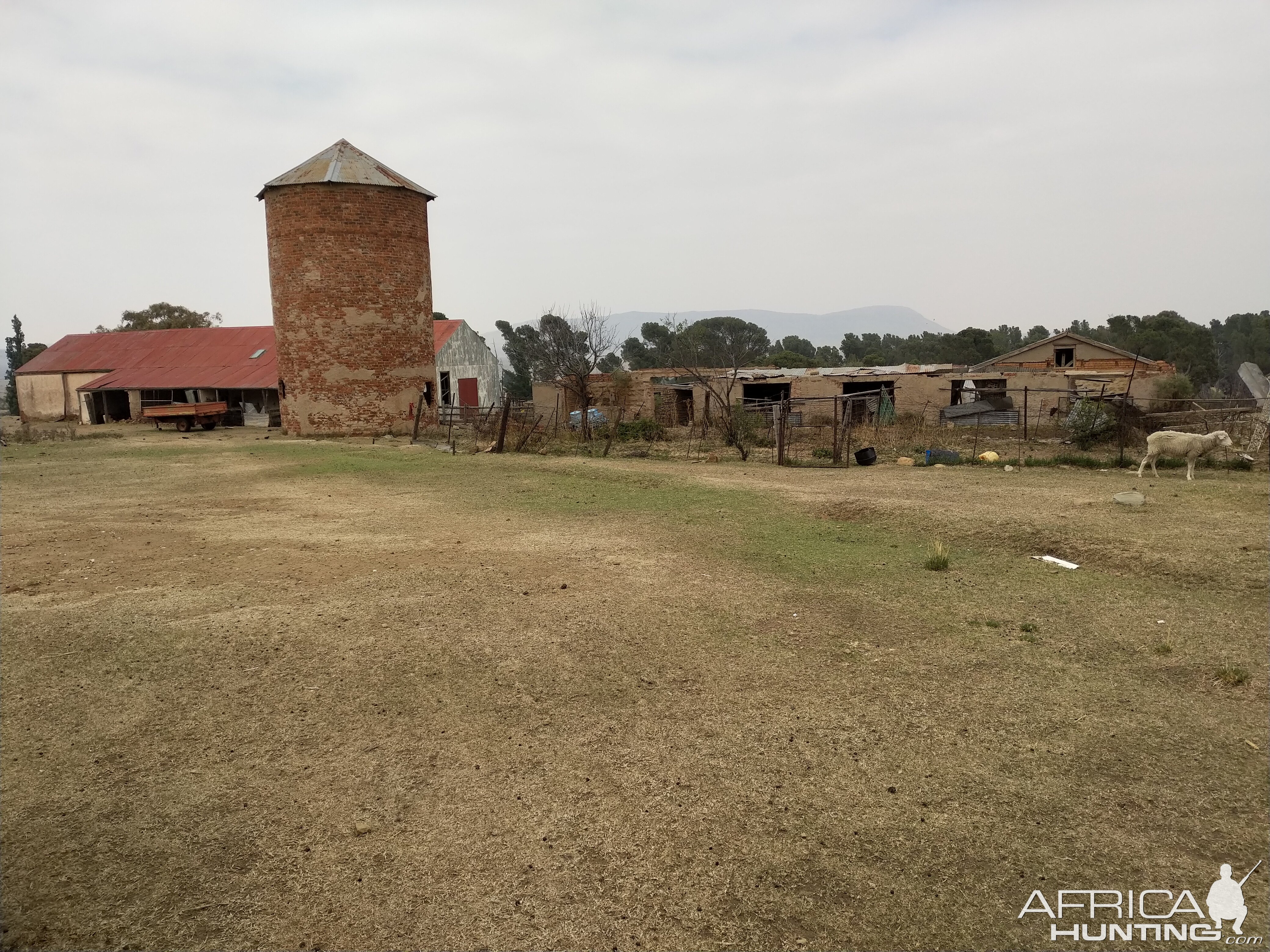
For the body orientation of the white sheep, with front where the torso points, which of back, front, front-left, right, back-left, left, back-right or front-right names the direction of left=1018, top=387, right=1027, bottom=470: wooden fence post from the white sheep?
back-left

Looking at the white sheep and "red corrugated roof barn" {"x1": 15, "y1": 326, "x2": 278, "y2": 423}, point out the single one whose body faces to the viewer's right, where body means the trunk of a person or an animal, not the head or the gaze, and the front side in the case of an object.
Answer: the white sheep

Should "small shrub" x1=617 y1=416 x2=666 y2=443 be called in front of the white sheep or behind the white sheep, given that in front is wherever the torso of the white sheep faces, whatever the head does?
behind

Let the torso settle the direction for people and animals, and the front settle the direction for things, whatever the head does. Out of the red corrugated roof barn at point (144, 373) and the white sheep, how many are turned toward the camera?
1

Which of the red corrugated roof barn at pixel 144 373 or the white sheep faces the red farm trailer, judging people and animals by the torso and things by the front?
the red corrugated roof barn

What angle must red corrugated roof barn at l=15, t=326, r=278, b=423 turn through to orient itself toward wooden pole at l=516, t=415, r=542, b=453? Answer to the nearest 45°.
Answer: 0° — it already faces it

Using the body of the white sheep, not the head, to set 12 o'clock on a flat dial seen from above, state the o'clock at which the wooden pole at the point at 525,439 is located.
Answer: The wooden pole is roughly at 6 o'clock from the white sheep.

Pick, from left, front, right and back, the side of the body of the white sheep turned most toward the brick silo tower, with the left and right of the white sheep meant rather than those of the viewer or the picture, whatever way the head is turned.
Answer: back

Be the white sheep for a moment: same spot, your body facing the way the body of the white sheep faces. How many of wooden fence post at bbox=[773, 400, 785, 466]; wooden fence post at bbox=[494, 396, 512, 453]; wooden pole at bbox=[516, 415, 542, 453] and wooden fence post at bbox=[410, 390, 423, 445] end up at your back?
4

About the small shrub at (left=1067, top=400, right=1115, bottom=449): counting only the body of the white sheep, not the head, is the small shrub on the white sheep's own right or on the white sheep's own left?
on the white sheep's own left

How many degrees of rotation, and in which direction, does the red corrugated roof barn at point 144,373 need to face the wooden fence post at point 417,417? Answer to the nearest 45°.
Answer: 0° — it already faces it

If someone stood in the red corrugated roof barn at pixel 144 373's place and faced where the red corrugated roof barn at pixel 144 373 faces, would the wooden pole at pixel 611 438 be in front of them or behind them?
in front

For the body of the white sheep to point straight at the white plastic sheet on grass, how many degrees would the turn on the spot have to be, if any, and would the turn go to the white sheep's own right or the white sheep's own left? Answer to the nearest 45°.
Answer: approximately 90° to the white sheep's own right

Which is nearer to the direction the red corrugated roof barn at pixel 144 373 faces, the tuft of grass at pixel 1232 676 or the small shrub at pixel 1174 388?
the tuft of grass

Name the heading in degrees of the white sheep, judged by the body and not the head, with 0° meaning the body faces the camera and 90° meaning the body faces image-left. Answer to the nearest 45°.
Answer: approximately 270°

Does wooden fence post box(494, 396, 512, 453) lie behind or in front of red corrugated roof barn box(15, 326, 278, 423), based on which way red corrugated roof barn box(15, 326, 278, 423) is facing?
in front
